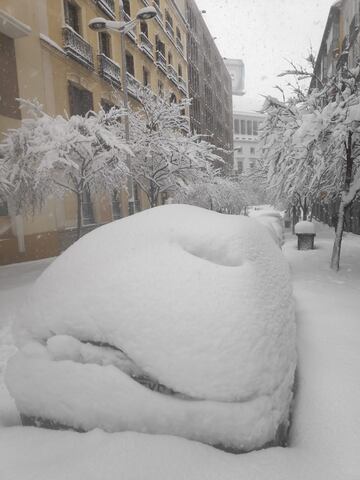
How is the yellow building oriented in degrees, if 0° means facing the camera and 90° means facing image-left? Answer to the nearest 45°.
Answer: approximately 315°

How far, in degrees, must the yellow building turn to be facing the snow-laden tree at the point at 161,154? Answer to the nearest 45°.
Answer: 0° — it already faces it

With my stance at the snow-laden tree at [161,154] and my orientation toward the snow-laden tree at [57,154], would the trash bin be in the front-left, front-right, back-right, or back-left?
front-left

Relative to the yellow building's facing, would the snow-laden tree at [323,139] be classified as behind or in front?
in front

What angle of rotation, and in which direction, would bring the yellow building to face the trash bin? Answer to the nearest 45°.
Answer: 0° — it already faces it

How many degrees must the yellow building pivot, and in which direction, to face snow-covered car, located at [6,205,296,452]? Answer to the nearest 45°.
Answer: approximately 45° to its right
